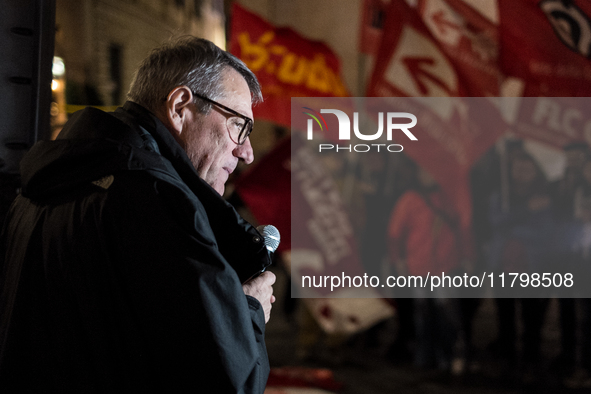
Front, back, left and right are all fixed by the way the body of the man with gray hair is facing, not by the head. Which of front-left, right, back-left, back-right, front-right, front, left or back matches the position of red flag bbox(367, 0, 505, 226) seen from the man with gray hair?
front

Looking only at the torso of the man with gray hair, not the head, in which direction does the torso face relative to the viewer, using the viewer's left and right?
facing away from the viewer and to the right of the viewer

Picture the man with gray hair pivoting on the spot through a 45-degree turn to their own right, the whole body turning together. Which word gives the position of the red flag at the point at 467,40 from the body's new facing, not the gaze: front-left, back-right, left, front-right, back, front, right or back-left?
front-left

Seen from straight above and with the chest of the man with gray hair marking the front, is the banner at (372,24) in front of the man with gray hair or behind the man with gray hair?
in front

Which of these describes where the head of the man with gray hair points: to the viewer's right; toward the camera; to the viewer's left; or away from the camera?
to the viewer's right

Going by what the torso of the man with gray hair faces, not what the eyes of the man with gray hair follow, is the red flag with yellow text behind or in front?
in front

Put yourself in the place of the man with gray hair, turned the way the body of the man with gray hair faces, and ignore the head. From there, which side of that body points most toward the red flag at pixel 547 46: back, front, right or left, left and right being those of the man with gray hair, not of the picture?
front
